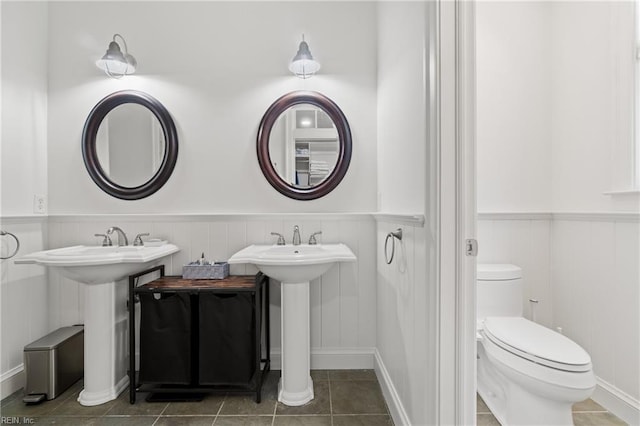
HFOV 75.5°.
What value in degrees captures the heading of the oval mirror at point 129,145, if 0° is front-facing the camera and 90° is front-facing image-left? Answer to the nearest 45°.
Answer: approximately 0°

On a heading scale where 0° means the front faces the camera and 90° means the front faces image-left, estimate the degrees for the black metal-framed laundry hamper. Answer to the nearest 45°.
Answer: approximately 0°

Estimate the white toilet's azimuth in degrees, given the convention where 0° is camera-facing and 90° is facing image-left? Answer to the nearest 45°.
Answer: approximately 315°
